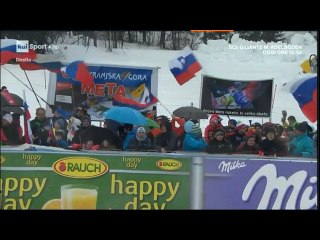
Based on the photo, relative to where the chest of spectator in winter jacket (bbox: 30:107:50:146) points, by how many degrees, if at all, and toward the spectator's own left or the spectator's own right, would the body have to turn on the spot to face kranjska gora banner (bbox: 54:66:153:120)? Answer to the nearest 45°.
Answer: approximately 90° to the spectator's own left

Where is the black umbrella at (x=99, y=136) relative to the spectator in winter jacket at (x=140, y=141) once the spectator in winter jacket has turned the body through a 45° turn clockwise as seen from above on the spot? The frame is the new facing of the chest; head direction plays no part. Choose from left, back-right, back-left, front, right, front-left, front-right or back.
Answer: front-right

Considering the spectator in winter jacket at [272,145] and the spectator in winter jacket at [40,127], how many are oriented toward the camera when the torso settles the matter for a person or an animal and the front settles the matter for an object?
2

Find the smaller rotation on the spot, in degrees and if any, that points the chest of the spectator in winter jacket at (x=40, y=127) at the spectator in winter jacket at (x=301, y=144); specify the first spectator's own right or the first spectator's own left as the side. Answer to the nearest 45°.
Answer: approximately 90° to the first spectator's own left

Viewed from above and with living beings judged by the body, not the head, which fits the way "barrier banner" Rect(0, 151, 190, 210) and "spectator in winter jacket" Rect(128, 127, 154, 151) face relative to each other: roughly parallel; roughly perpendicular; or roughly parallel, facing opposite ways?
roughly parallel

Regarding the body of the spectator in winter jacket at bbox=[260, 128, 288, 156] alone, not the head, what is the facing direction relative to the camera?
toward the camera

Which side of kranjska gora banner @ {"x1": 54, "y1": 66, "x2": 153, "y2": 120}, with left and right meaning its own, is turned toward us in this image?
front

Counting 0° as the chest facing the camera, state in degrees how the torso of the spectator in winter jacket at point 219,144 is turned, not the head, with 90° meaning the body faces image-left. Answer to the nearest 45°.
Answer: approximately 0°

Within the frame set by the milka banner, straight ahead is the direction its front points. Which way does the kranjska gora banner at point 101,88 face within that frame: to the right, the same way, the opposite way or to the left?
the same way

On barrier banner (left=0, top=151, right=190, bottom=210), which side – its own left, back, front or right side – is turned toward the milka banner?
left

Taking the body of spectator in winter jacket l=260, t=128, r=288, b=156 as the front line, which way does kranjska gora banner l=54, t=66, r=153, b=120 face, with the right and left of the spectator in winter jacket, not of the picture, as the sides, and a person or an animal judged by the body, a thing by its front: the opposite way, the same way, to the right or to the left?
the same way

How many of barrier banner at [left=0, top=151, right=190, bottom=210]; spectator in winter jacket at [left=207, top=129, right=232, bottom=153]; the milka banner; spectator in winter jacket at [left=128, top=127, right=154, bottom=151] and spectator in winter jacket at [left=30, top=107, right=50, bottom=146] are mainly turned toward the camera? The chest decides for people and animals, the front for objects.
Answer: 5
